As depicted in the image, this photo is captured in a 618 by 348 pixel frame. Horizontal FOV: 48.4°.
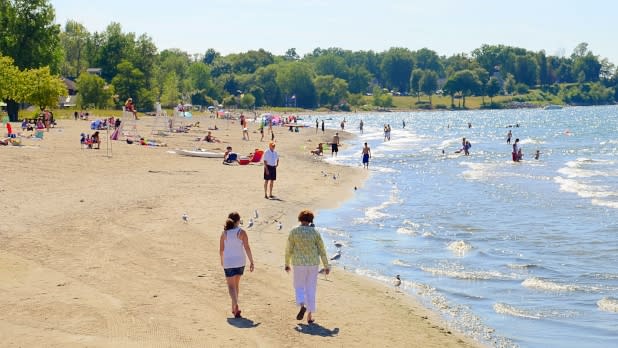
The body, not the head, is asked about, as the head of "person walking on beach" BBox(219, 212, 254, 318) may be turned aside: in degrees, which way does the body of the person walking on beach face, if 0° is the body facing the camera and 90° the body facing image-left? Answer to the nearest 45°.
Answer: approximately 180°

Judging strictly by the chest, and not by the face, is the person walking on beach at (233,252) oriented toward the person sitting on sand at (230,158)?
yes

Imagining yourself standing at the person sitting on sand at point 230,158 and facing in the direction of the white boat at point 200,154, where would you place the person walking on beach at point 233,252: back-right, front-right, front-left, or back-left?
back-left

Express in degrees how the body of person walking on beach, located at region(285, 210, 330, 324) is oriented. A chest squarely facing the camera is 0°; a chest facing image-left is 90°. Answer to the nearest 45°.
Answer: approximately 180°

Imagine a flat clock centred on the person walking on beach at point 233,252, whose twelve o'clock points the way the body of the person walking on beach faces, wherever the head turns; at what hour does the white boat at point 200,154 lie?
The white boat is roughly at 12 o'clock from the person walking on beach.

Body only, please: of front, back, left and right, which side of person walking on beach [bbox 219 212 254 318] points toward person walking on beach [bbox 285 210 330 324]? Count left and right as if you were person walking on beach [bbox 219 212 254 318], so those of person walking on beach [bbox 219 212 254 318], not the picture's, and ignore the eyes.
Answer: right

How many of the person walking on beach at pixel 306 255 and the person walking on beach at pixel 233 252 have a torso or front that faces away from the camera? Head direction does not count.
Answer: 2
